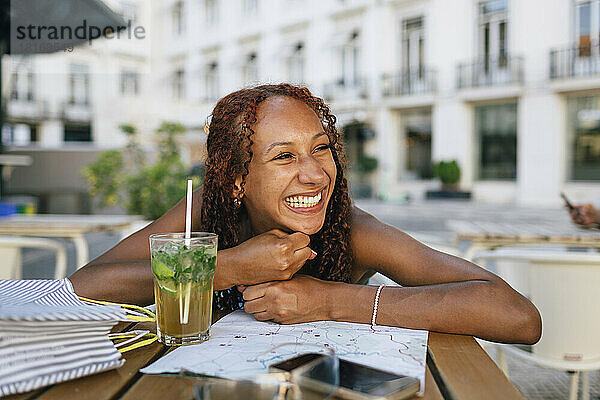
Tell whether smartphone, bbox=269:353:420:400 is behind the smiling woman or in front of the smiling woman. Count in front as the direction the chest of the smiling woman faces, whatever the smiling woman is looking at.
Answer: in front

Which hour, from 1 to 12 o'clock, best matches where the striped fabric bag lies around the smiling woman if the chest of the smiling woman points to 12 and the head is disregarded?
The striped fabric bag is roughly at 1 o'clock from the smiling woman.

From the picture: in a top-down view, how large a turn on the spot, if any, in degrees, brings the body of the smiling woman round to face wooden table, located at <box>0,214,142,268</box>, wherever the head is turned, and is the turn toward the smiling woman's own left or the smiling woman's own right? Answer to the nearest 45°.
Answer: approximately 135° to the smiling woman's own right

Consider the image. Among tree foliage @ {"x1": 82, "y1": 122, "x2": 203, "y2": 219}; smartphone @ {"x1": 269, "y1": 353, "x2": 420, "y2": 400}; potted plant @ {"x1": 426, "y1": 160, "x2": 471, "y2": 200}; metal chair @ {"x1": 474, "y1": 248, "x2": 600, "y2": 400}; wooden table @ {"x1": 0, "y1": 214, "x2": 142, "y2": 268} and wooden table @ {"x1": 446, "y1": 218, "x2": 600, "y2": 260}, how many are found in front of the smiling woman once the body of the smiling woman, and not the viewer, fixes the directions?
1

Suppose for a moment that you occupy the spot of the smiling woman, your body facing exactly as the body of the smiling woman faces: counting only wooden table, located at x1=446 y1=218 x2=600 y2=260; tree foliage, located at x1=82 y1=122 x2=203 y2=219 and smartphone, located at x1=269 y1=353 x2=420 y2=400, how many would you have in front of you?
1

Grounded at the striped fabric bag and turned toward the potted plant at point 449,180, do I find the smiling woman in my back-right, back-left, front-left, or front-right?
front-right

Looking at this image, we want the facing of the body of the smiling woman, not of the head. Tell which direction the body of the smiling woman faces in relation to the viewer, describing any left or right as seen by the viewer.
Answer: facing the viewer

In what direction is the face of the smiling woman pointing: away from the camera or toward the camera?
toward the camera

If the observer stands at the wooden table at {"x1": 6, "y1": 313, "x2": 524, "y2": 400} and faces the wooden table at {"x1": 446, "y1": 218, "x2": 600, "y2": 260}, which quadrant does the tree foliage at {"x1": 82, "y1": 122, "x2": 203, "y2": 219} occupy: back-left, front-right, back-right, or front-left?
front-left

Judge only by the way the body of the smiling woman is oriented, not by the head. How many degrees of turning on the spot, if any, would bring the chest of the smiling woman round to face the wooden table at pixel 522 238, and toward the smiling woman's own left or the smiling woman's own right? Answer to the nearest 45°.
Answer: approximately 135° to the smiling woman's own left

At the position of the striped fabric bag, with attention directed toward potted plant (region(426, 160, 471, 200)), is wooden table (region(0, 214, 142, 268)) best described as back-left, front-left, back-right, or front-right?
front-left

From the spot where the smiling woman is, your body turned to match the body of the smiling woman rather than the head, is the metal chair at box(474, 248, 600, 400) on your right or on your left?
on your left

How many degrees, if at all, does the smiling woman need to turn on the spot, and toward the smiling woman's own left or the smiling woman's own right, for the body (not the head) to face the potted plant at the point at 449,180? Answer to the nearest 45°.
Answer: approximately 180°

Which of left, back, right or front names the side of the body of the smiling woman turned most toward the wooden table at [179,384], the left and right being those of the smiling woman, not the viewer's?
front
